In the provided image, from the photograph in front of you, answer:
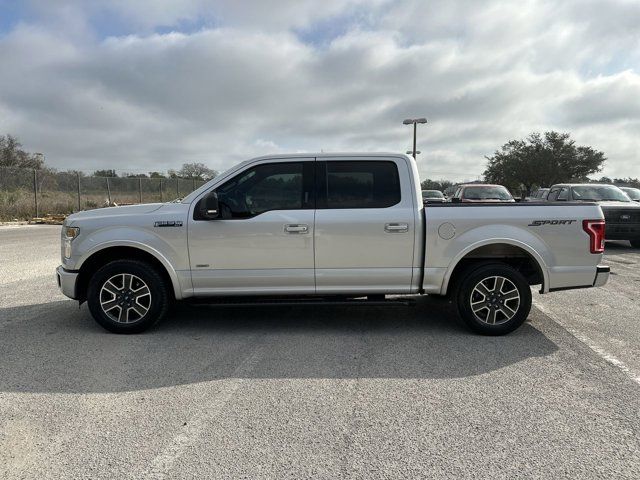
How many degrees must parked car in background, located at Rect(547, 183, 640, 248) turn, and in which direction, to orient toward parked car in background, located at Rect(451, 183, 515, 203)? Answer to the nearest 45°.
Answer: approximately 180°

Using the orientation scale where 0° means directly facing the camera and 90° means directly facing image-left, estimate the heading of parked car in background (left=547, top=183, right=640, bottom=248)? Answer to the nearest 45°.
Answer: approximately 315°

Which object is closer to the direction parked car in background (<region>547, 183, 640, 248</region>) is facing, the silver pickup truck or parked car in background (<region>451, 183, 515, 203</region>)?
the silver pickup truck

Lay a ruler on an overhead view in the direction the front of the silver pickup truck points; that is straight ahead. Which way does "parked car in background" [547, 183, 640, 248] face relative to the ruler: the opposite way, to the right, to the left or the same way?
to the left

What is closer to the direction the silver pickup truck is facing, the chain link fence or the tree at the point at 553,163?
the chain link fence

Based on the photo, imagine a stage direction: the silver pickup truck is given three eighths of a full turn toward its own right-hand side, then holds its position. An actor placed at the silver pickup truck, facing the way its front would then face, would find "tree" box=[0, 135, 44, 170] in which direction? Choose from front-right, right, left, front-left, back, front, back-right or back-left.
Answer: left

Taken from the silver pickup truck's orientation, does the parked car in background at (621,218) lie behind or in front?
behind

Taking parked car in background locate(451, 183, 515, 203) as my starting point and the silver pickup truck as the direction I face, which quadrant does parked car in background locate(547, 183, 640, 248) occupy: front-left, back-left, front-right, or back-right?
front-left

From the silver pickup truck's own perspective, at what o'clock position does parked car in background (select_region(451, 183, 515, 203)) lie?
The parked car in background is roughly at 4 o'clock from the silver pickup truck.

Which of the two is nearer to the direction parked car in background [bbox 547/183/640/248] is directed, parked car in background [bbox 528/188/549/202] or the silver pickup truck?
the silver pickup truck

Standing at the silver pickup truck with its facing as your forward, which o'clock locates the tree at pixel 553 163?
The tree is roughly at 4 o'clock from the silver pickup truck.

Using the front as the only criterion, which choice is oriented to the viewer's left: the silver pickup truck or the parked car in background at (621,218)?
the silver pickup truck

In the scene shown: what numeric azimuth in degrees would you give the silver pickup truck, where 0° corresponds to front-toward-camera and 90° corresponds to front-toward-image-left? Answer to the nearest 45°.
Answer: approximately 90°

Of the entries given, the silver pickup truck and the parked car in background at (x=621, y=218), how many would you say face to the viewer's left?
1

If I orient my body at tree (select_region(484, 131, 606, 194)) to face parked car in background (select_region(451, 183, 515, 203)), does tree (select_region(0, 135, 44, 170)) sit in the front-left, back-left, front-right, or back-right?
front-right

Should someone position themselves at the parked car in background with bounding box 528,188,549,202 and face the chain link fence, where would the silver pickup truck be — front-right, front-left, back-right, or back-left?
front-left

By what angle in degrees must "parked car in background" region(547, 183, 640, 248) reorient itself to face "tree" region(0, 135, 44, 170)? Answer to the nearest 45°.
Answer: approximately 135° to its right
